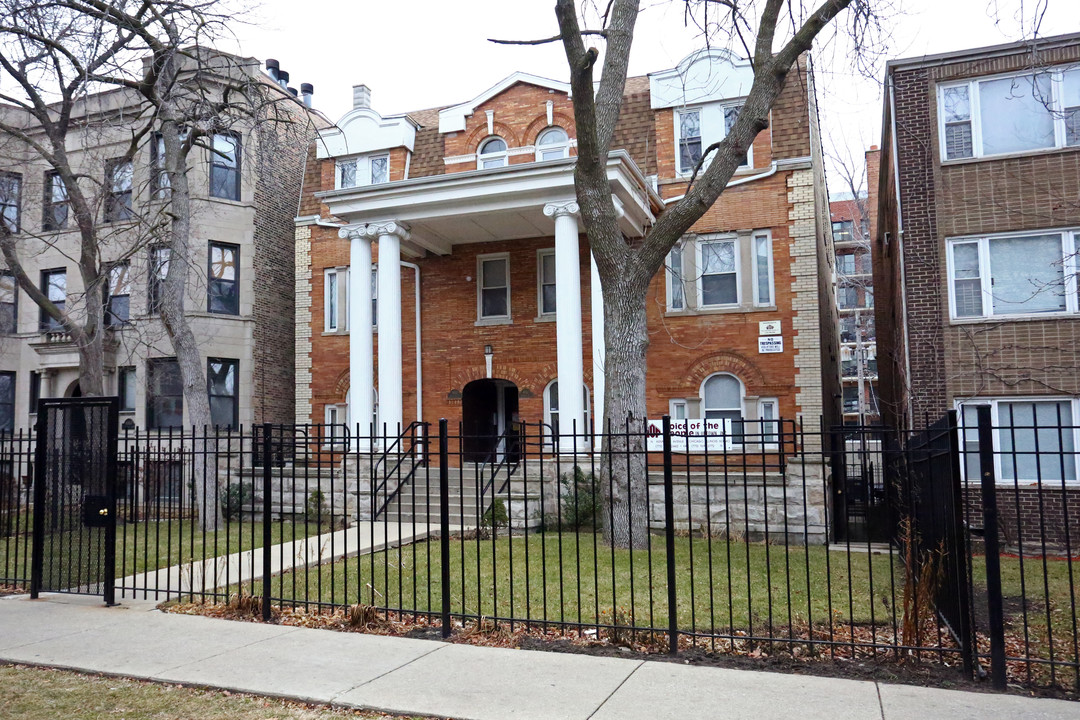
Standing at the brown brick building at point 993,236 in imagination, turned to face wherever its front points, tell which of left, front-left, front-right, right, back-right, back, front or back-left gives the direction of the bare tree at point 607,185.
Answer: front-right

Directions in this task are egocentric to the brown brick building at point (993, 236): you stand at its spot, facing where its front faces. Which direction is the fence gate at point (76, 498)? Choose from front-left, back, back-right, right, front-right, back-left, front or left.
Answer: front-right

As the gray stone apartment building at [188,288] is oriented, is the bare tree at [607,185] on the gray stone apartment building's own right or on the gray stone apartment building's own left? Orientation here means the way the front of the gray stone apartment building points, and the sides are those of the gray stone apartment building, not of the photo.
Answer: on the gray stone apartment building's own left

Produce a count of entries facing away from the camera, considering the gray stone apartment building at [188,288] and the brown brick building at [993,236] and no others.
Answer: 0

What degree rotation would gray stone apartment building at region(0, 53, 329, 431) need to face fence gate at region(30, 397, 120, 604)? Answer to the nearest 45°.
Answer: approximately 45° to its left

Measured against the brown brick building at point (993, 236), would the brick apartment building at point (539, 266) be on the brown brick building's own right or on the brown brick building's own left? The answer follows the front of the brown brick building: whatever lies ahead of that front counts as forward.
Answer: on the brown brick building's own right

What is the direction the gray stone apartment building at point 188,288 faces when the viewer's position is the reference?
facing the viewer and to the left of the viewer

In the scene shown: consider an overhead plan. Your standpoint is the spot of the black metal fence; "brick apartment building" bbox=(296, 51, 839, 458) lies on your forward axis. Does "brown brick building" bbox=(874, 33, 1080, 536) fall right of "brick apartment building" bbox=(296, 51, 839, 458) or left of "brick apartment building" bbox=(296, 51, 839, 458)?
right

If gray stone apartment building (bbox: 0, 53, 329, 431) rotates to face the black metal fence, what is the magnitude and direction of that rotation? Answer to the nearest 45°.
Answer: approximately 45° to its left

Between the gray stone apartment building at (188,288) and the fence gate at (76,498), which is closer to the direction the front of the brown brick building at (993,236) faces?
the fence gate

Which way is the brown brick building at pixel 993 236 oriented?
toward the camera

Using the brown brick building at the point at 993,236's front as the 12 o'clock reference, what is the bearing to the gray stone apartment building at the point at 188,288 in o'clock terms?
The gray stone apartment building is roughly at 3 o'clock from the brown brick building.

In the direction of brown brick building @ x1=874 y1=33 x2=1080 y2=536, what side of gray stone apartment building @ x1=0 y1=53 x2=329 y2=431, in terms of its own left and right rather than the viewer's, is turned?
left

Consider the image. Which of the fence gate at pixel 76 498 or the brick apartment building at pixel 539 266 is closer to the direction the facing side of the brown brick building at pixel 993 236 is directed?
the fence gate
